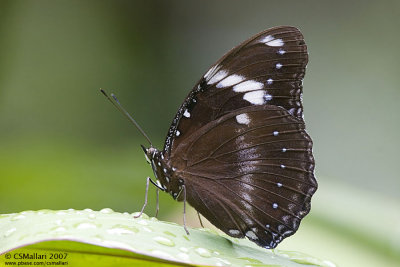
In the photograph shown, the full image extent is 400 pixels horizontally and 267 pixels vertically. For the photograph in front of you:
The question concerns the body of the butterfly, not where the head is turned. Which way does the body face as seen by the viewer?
to the viewer's left
